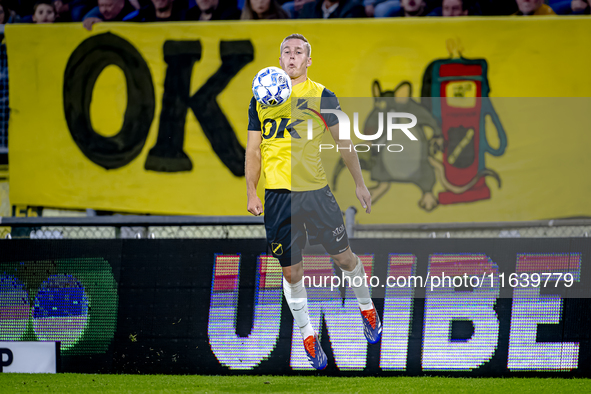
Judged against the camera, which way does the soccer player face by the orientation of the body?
toward the camera

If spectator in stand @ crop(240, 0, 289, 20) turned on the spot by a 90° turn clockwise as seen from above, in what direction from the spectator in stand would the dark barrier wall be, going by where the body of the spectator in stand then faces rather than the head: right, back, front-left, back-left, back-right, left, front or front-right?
left

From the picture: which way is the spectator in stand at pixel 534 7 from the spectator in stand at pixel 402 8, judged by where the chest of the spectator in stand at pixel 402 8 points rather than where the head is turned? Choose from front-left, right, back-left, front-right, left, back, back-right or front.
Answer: left

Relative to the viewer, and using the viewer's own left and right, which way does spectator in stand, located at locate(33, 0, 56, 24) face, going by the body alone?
facing the viewer

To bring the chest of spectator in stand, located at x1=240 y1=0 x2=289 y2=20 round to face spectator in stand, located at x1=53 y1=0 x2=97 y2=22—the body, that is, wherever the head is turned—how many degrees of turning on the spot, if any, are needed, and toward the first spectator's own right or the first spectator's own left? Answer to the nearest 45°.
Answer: approximately 90° to the first spectator's own right

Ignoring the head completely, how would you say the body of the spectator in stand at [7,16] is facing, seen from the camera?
toward the camera

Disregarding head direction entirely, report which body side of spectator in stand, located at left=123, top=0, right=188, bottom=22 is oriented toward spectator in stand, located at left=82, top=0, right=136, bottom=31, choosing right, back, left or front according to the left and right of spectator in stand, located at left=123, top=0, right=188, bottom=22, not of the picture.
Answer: right

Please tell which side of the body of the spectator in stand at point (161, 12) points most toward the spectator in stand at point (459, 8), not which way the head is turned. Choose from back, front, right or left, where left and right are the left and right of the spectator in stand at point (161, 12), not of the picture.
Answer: left

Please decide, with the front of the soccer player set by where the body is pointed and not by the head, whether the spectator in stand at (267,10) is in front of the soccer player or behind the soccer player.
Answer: behind

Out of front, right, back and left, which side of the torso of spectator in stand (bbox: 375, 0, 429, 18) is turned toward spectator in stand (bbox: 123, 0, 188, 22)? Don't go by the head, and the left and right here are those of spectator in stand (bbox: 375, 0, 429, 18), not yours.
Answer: right

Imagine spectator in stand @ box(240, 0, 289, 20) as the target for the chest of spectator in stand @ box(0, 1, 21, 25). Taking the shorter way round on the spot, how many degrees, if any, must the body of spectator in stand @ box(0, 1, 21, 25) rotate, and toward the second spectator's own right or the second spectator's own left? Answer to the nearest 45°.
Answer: approximately 45° to the second spectator's own left

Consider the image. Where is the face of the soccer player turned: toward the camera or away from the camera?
toward the camera

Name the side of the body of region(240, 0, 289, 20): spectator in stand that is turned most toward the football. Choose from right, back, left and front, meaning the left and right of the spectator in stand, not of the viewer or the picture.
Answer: front
